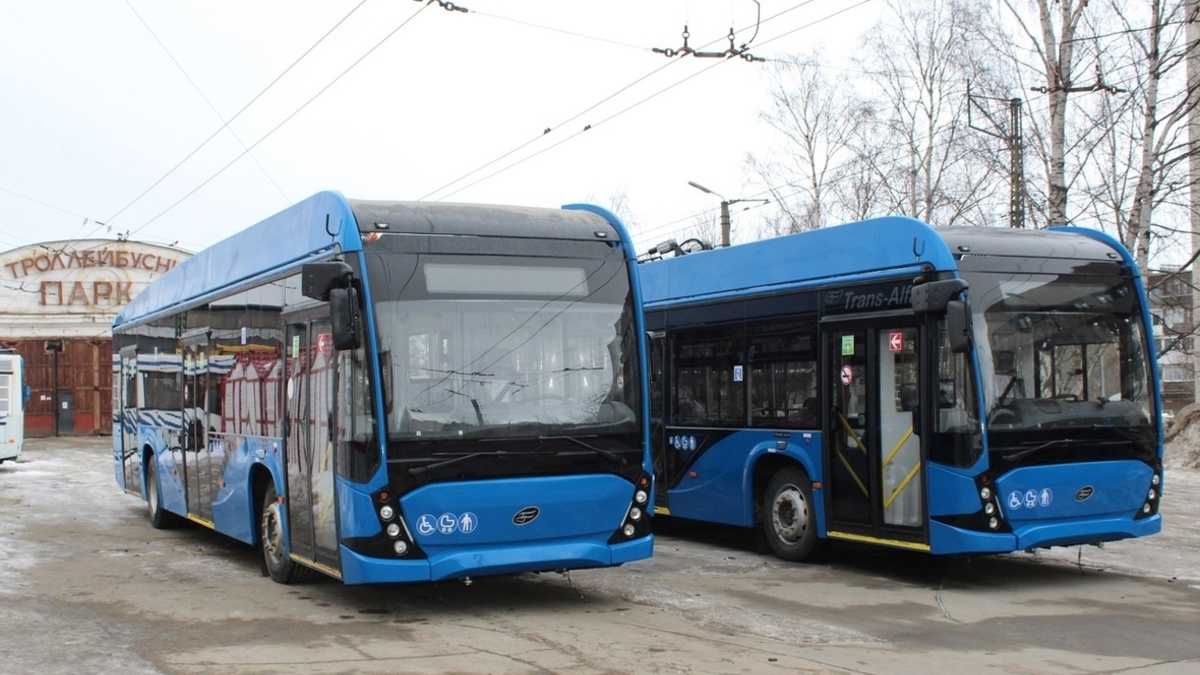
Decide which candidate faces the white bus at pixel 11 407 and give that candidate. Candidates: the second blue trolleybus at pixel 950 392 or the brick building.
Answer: the brick building

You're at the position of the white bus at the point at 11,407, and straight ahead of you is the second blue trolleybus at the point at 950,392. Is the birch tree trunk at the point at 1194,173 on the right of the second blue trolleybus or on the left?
left

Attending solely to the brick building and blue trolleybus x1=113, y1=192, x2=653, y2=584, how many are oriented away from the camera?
0

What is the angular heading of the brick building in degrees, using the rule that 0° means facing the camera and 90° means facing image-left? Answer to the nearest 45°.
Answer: approximately 0°

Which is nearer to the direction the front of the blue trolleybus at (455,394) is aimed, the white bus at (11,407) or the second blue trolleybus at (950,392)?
the second blue trolleybus

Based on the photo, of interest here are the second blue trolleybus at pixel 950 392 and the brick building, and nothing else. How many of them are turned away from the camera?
0

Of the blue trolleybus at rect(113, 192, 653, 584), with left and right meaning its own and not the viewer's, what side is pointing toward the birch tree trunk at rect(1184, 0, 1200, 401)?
left

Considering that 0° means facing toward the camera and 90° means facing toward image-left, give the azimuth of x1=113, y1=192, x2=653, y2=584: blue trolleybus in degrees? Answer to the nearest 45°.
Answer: approximately 315°

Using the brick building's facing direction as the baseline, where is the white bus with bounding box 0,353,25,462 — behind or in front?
in front

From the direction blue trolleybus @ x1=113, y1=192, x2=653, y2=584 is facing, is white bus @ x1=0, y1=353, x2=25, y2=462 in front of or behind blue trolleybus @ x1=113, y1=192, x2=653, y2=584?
behind

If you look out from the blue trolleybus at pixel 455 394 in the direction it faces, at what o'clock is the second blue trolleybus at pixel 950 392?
The second blue trolleybus is roughly at 10 o'clock from the blue trolleybus.

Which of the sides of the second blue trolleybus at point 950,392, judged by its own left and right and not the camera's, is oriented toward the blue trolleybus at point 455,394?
right

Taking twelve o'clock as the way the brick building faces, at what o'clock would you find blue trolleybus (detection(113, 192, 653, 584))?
The blue trolleybus is roughly at 12 o'clock from the brick building.

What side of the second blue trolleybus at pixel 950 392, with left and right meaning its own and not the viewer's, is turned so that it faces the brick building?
back
